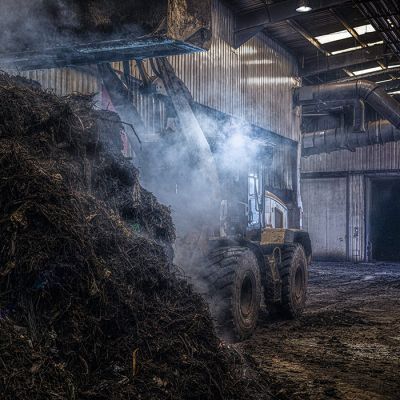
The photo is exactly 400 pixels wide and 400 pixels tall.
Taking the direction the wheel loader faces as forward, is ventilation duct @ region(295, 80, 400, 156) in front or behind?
behind

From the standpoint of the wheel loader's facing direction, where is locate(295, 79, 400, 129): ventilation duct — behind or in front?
behind

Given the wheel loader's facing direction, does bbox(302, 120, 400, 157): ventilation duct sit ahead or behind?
behind

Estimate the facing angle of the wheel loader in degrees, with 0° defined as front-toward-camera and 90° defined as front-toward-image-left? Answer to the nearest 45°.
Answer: approximately 45°

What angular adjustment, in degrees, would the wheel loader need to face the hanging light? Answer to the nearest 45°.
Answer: approximately 180°
